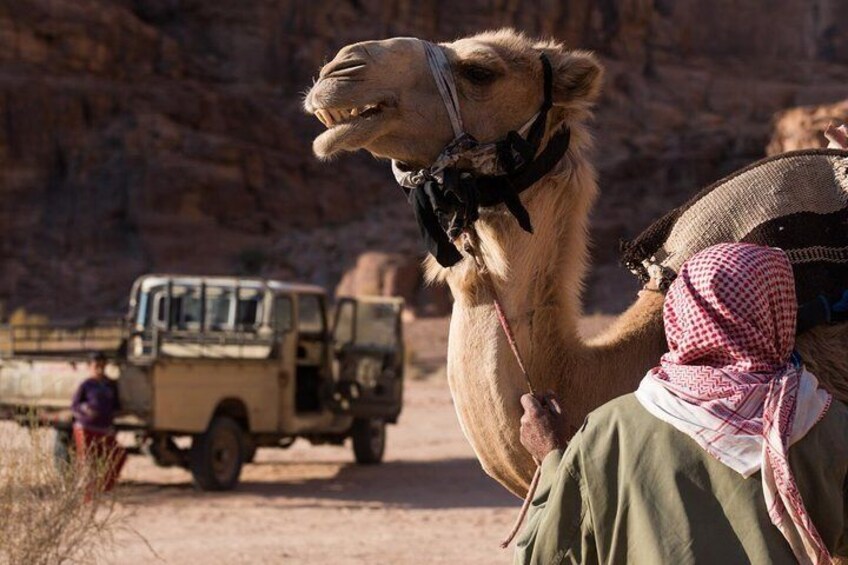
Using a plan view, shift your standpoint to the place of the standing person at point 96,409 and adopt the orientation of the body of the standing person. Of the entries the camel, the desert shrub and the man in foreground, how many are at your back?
0

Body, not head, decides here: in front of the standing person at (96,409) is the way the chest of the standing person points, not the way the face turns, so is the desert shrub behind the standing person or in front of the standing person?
in front

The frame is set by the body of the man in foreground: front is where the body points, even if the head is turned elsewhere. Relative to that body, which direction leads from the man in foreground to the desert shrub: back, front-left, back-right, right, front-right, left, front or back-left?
front-left

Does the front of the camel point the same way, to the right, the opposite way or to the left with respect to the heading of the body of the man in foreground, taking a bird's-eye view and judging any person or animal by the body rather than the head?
to the left

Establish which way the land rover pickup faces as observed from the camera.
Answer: facing away from the viewer and to the right of the viewer

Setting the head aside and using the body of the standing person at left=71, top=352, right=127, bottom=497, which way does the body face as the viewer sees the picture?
toward the camera

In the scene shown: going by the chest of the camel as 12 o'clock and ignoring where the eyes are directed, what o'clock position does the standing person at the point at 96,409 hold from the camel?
The standing person is roughly at 2 o'clock from the camel.

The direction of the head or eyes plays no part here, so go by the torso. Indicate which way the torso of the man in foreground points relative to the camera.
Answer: away from the camera

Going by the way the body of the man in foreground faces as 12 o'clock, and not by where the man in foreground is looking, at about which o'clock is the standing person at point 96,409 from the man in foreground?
The standing person is roughly at 11 o'clock from the man in foreground.

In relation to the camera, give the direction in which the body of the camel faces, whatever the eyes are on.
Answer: to the viewer's left

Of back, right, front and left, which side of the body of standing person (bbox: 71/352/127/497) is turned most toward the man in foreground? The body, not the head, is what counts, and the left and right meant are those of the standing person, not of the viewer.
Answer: front

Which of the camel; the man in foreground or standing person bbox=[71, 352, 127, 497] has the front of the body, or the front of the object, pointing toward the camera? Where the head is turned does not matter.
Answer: the standing person
